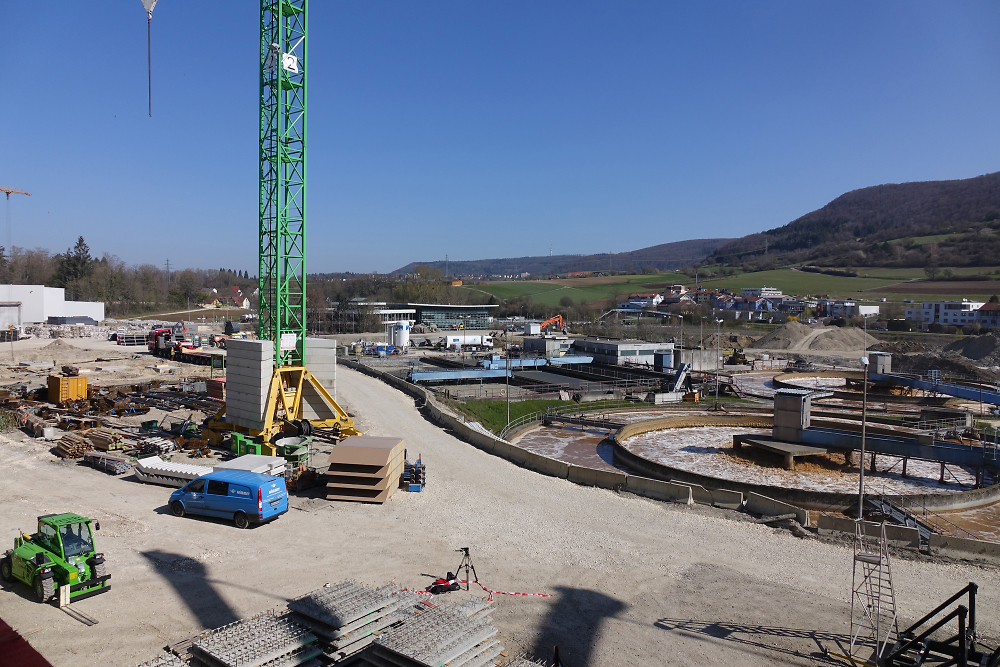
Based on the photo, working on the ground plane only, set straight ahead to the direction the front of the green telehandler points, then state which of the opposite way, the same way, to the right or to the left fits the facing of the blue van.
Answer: the opposite way

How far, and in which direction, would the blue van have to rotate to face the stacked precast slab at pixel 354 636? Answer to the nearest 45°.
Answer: approximately 135° to its left

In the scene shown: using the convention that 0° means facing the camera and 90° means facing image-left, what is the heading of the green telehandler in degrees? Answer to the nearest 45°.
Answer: approximately 315°

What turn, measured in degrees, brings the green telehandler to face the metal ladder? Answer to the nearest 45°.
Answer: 0° — it already faces it

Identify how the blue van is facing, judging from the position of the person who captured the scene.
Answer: facing away from the viewer and to the left of the viewer

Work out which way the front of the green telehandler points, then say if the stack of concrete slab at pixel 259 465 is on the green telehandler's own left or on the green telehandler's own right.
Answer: on the green telehandler's own left

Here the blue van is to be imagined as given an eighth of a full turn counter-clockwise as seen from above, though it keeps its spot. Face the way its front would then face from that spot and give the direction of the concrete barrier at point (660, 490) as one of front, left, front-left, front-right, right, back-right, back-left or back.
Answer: back

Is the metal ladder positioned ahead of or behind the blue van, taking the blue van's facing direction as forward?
behind

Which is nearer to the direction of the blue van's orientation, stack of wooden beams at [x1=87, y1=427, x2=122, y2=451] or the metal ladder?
the stack of wooden beams

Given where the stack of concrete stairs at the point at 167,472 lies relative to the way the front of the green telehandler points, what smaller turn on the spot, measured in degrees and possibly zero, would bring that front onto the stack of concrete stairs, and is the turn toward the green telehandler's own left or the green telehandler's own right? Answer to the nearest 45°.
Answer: approximately 135° to the green telehandler's own left

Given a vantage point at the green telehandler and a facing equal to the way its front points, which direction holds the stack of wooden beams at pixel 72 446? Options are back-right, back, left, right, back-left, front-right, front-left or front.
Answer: back-left
